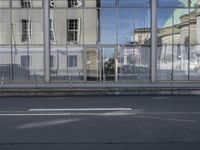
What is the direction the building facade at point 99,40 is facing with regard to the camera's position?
facing the viewer
